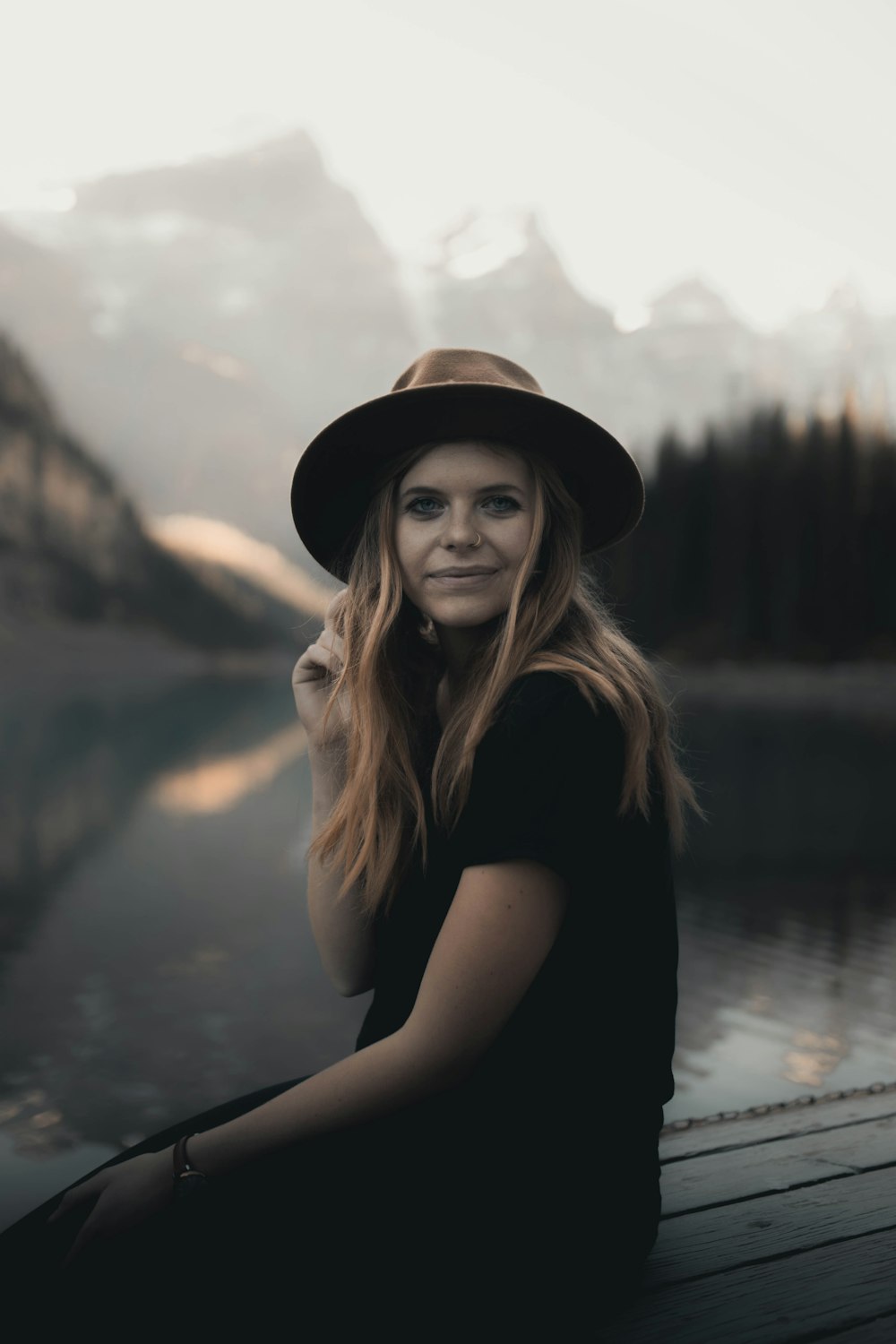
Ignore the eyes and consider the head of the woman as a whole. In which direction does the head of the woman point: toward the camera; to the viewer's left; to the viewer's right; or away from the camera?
toward the camera

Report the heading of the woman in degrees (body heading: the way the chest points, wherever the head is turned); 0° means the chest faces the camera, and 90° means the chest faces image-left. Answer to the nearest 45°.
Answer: approximately 90°

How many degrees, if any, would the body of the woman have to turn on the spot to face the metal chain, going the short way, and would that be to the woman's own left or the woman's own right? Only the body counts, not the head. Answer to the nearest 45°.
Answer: approximately 135° to the woman's own right
